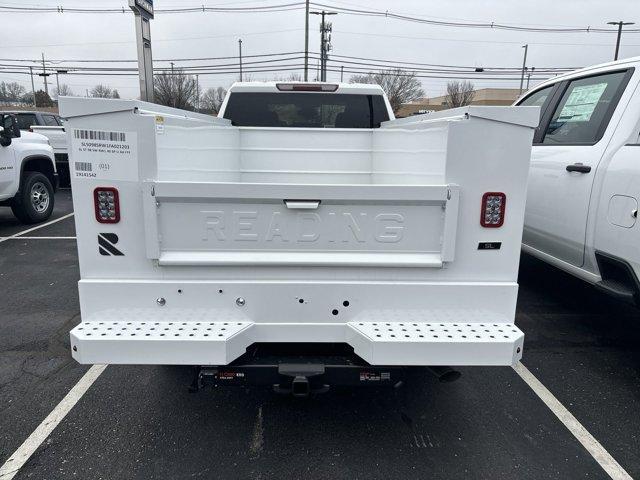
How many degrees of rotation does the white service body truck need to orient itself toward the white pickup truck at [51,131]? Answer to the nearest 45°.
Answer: approximately 45° to its left

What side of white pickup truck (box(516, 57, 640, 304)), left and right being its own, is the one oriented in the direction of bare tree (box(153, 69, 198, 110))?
front

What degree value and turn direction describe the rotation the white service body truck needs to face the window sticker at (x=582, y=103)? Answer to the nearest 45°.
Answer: approximately 45° to its right

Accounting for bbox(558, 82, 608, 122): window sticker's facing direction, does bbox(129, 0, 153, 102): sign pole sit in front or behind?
in front

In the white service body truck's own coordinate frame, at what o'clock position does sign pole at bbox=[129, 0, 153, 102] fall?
The sign pole is roughly at 11 o'clock from the white service body truck.

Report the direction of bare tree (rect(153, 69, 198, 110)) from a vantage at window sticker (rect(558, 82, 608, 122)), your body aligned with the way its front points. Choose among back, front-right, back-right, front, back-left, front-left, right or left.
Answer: right

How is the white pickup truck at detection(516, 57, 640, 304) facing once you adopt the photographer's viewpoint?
facing away from the viewer and to the left of the viewer

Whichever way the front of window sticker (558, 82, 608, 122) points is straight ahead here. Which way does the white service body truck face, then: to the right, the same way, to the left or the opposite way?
to the right

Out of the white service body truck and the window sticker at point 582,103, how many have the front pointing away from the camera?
1

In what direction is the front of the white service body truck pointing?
away from the camera

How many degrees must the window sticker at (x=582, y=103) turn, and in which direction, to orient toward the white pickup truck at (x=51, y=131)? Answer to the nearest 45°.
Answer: approximately 45° to its right

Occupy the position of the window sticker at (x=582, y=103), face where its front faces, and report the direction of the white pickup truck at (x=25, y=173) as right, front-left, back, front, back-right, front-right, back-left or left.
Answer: front-right

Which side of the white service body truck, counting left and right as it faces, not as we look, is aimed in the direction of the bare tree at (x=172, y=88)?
front

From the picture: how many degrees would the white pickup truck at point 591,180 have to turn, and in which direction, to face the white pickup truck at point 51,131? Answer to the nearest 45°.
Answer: approximately 45° to its left

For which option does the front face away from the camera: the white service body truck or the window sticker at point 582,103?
the white service body truck
